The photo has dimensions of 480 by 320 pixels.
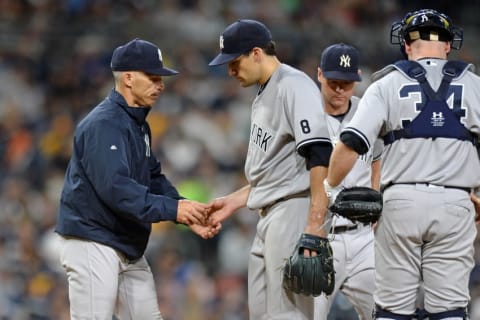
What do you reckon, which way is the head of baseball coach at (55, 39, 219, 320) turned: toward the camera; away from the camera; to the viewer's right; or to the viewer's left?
to the viewer's right

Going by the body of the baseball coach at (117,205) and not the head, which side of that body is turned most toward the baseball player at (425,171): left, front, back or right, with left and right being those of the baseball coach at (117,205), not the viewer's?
front

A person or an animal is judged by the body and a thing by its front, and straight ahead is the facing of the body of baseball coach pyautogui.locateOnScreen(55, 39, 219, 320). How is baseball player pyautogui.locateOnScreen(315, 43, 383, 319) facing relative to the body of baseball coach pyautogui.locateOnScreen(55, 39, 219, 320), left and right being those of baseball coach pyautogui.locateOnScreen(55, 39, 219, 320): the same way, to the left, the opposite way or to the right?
to the right

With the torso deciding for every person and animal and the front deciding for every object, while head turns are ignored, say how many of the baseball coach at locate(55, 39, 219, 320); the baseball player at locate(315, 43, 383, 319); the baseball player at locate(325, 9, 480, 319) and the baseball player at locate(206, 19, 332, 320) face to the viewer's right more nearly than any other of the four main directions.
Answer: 1

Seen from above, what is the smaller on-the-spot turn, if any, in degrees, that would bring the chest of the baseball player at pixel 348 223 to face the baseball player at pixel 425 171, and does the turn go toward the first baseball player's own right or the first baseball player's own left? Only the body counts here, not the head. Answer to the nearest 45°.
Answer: approximately 45° to the first baseball player's own left

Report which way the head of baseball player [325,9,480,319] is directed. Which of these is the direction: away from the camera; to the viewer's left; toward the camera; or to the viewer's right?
away from the camera

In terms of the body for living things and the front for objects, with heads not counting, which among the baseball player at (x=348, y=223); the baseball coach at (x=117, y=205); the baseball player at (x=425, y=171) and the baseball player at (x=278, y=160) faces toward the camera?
the baseball player at (x=348, y=223)

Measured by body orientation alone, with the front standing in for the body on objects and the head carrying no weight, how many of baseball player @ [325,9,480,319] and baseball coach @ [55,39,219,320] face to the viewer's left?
0

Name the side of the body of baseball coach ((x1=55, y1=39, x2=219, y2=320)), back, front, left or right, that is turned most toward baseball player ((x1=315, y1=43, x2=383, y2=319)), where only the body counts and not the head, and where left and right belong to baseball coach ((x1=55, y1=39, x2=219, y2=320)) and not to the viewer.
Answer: front

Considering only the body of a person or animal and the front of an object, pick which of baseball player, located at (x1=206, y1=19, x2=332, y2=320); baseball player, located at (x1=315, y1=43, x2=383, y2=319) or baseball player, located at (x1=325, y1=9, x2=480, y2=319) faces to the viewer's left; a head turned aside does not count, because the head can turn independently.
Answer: baseball player, located at (x1=206, y1=19, x2=332, y2=320)

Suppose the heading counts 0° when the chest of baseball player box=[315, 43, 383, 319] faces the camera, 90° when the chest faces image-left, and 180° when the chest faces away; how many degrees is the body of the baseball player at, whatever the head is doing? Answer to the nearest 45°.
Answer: approximately 0°

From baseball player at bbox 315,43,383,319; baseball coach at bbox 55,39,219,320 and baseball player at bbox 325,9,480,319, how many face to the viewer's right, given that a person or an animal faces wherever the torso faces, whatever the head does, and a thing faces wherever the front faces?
1

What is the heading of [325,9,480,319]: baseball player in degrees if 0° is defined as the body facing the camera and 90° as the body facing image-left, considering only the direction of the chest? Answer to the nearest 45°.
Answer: approximately 180°

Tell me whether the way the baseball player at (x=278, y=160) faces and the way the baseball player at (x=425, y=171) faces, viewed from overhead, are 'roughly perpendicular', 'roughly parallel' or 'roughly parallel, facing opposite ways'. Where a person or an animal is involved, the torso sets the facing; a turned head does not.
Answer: roughly perpendicular

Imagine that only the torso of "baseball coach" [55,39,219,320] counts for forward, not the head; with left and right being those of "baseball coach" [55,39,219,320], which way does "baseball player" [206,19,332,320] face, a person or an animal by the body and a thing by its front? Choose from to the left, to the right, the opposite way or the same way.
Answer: the opposite way

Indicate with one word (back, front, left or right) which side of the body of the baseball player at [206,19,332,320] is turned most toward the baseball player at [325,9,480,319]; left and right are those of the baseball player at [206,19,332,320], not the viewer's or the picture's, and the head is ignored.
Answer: back

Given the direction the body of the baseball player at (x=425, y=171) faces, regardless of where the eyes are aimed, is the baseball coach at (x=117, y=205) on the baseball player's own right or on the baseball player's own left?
on the baseball player's own left

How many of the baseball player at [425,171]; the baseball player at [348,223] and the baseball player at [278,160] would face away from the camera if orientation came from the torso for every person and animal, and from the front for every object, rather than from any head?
1
